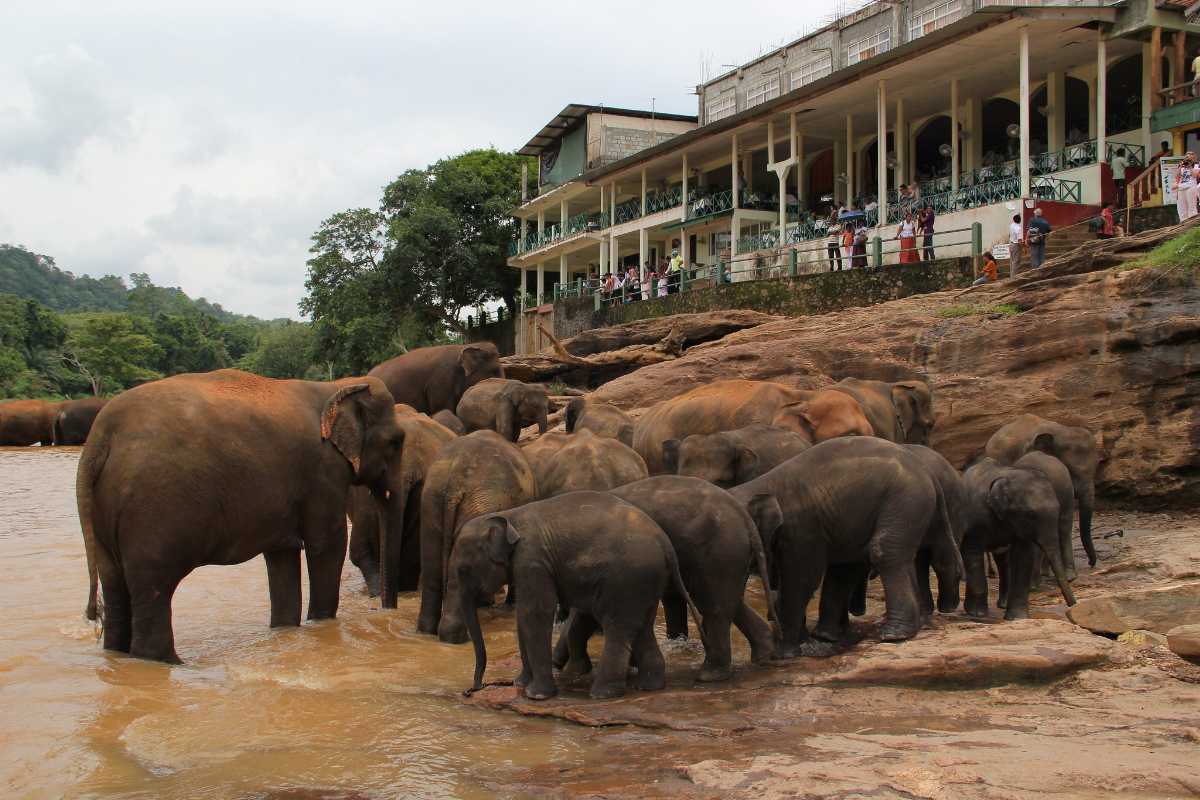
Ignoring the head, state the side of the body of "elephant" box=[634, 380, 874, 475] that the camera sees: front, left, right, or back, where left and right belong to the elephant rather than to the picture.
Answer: right

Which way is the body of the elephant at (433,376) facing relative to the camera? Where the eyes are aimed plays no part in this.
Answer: to the viewer's right

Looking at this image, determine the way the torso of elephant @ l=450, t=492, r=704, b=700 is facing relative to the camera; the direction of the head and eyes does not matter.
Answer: to the viewer's left

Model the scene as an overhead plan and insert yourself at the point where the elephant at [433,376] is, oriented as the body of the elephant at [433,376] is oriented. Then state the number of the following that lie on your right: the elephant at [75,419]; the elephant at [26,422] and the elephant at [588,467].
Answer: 1

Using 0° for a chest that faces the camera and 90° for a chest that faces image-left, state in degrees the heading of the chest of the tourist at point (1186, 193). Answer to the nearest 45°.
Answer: approximately 45°

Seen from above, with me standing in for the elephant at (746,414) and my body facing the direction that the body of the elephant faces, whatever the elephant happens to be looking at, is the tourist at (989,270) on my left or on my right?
on my left

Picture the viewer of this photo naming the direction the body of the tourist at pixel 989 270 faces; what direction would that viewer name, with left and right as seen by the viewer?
facing to the left of the viewer

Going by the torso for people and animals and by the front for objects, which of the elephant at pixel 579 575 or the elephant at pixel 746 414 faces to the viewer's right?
the elephant at pixel 746 414

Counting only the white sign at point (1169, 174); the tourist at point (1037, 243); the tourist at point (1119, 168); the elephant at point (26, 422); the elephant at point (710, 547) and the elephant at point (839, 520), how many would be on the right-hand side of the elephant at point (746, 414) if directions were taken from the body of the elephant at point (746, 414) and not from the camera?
2

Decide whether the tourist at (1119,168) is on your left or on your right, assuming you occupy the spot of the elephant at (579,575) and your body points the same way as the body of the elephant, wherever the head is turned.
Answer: on your right
